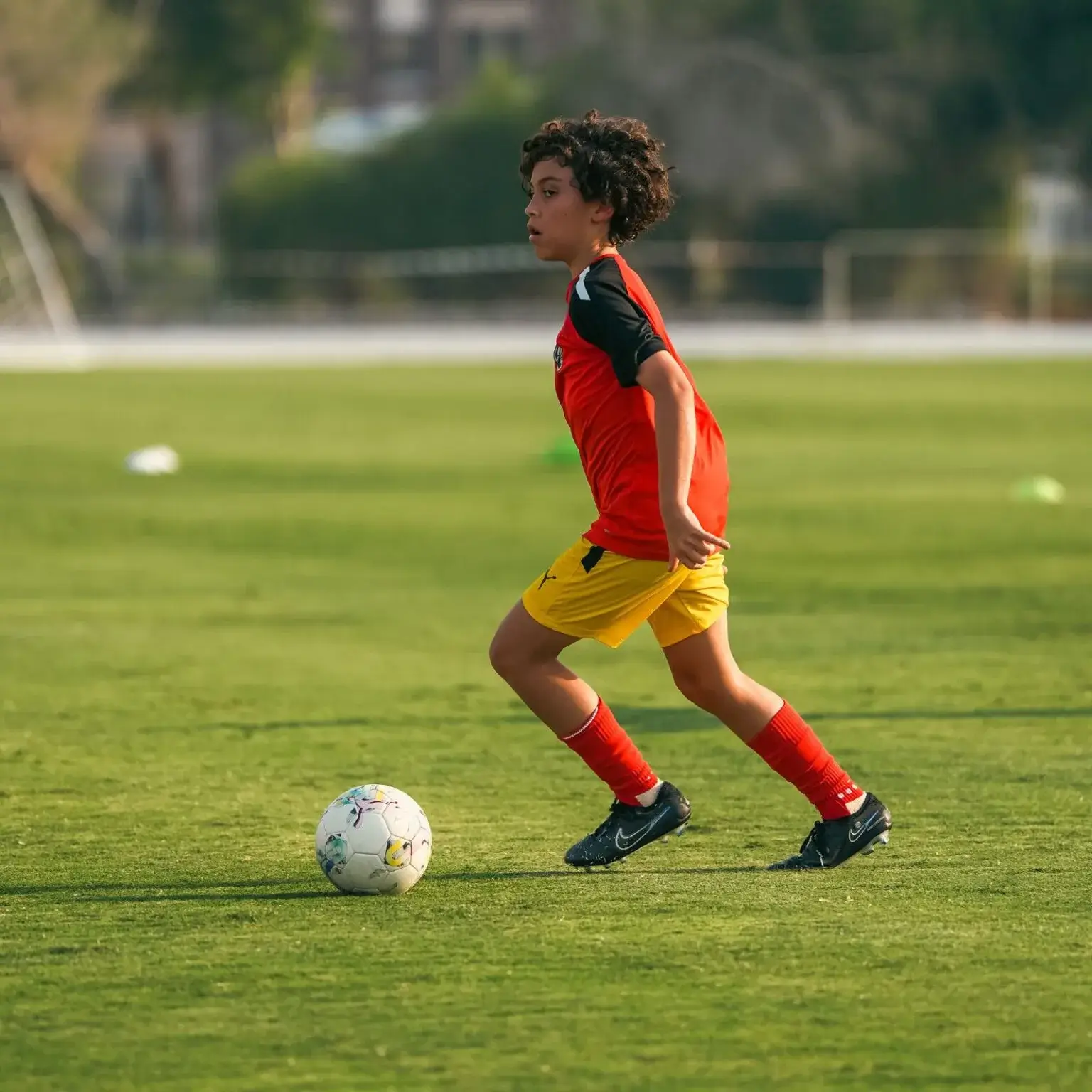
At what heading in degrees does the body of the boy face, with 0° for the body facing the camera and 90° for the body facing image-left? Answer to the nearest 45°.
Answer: approximately 90°

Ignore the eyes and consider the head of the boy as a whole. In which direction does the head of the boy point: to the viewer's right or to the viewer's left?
to the viewer's left

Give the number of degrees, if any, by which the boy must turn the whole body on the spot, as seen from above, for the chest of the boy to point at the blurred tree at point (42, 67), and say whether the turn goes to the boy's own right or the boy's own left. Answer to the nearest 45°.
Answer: approximately 90° to the boy's own right

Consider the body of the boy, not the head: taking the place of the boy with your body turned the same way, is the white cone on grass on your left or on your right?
on your right
